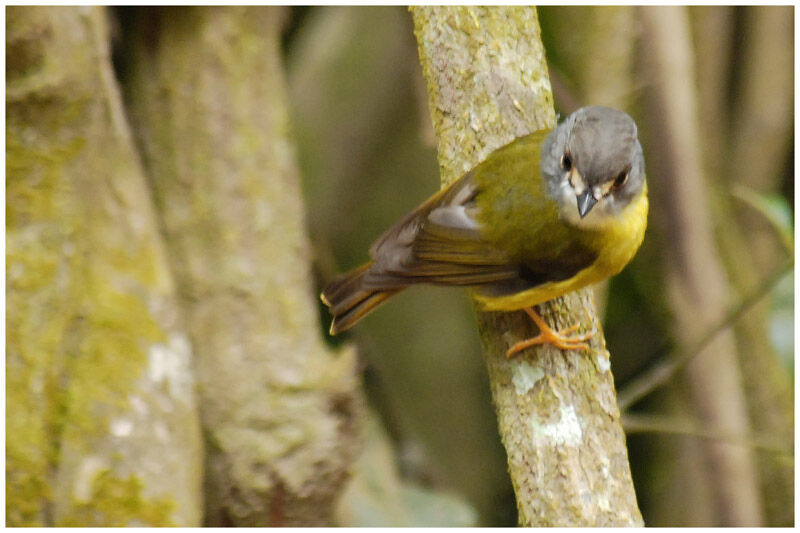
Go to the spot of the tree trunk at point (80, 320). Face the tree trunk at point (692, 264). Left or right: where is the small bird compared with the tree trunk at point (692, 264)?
right

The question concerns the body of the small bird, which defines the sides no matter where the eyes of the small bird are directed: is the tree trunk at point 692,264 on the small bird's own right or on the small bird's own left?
on the small bird's own left

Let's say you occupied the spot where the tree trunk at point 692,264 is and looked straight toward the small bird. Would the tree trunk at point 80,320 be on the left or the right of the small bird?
right

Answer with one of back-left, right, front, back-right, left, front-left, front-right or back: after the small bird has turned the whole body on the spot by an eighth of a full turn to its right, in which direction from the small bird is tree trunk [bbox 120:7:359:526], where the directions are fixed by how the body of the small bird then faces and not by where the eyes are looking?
back

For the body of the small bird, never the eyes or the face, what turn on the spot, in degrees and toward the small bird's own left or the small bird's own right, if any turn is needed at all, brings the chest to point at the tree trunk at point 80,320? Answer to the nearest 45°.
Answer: approximately 180°

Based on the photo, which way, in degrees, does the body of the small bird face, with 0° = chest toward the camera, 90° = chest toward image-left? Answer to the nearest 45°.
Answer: approximately 270°
